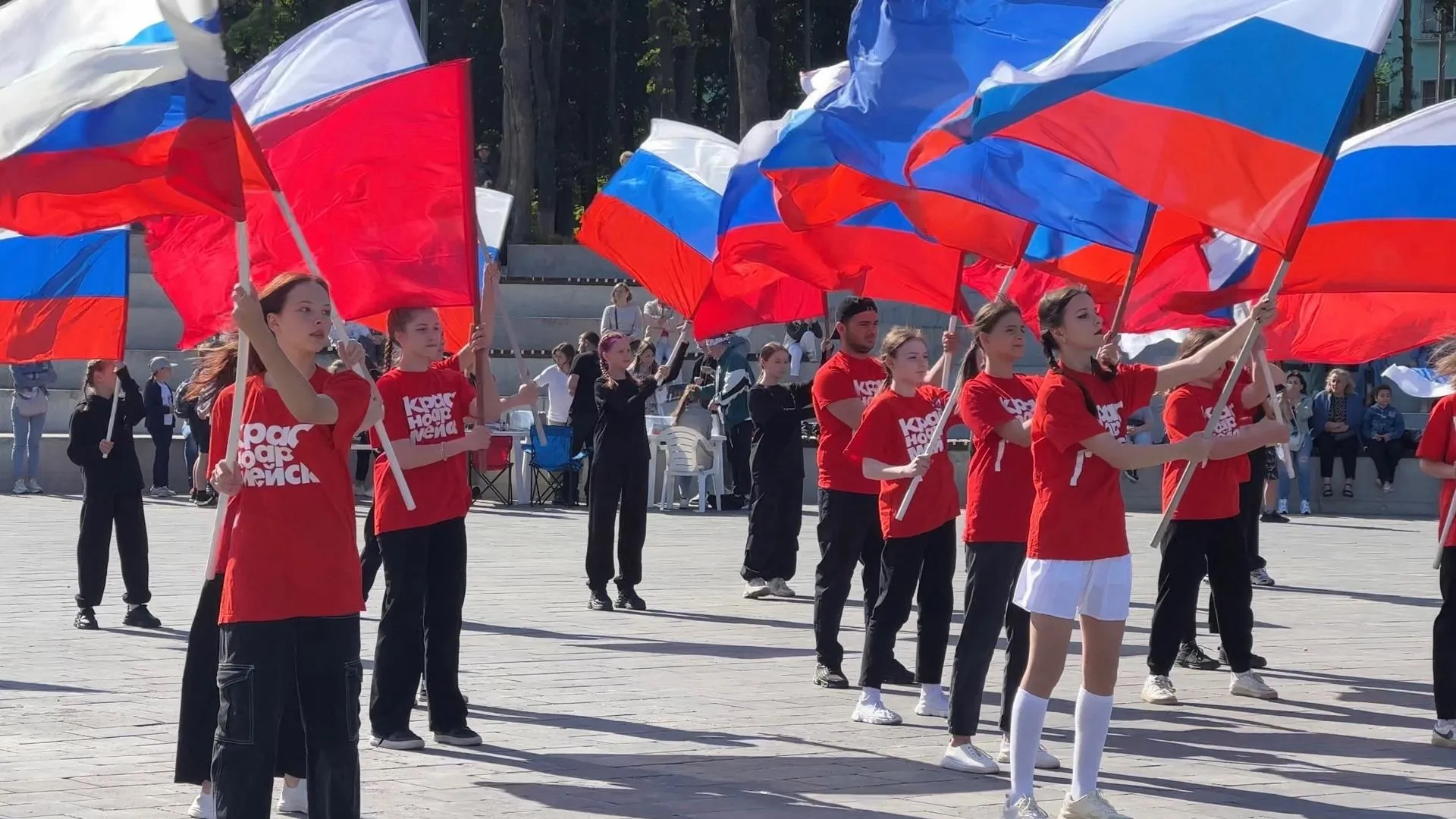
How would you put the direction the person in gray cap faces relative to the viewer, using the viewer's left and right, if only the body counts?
facing the viewer and to the right of the viewer

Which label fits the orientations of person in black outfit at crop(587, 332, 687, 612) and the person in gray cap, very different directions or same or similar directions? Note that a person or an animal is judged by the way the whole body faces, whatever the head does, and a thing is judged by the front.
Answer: same or similar directions

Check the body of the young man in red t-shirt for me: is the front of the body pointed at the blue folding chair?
no

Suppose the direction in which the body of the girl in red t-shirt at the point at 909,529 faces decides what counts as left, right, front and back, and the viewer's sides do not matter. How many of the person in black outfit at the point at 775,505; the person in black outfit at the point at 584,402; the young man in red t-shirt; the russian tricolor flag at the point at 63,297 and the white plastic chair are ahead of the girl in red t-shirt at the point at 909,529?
0

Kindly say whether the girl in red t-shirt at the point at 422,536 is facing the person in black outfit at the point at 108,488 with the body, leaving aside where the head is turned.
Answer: no

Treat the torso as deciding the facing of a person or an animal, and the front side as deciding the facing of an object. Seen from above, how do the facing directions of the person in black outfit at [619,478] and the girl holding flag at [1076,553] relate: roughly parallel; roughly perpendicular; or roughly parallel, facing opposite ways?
roughly parallel

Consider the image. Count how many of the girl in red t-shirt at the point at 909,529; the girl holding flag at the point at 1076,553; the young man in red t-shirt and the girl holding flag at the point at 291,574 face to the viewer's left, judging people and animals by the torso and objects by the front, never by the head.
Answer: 0

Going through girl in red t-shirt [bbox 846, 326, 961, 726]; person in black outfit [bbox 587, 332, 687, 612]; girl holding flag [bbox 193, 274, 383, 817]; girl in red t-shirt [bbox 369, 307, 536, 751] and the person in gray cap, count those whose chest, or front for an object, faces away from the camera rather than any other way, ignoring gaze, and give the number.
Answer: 0

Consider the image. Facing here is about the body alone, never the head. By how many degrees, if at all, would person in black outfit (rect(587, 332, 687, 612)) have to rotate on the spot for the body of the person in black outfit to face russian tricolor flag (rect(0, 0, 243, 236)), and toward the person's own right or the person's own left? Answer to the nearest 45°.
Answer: approximately 45° to the person's own right

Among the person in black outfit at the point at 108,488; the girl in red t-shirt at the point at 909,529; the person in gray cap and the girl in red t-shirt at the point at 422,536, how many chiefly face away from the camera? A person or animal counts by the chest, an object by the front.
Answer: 0

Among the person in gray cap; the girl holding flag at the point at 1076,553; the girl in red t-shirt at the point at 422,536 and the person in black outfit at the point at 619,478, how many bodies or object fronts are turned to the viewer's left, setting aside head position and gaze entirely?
0

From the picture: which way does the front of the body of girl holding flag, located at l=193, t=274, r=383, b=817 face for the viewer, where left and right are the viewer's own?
facing the viewer

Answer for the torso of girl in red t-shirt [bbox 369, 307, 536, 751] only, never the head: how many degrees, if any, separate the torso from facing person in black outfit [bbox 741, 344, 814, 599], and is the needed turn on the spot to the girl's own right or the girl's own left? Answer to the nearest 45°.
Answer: approximately 90° to the girl's own left

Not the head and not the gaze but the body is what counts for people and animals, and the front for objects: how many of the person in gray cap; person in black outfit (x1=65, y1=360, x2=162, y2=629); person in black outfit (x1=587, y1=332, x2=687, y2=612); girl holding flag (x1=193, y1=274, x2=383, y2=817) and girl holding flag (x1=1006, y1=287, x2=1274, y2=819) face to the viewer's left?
0

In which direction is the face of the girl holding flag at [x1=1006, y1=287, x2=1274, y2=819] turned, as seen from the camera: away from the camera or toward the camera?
toward the camera

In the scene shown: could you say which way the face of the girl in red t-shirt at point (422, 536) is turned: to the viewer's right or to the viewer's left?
to the viewer's right

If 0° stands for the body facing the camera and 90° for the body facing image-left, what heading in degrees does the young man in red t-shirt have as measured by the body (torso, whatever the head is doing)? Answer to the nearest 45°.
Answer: approximately 315°
